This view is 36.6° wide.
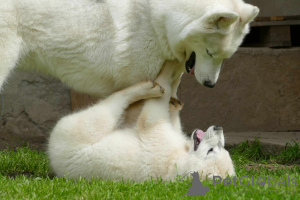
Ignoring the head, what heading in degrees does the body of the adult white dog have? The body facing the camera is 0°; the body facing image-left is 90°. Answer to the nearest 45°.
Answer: approximately 270°
